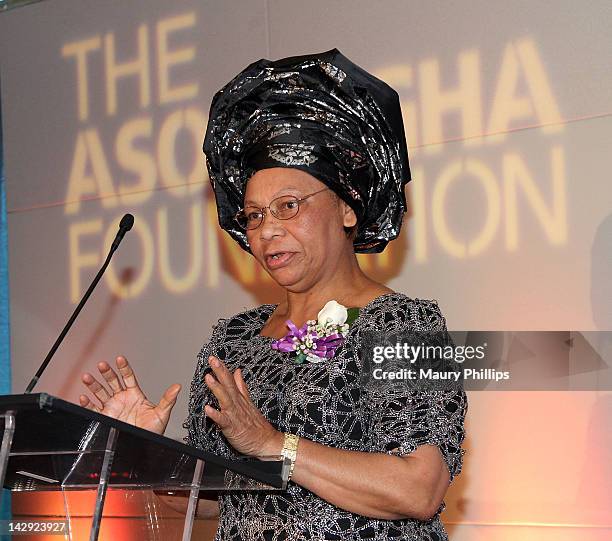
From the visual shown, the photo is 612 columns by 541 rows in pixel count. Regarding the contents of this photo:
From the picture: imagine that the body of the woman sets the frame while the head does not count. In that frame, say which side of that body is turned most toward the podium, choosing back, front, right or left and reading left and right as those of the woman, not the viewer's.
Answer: front

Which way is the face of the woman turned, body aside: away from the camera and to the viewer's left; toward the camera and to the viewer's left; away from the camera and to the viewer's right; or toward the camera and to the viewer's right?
toward the camera and to the viewer's left
